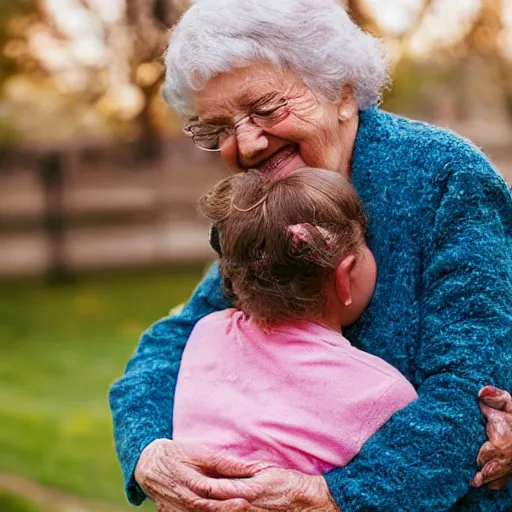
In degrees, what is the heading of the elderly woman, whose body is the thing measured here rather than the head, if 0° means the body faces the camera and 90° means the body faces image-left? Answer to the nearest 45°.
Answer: approximately 45°

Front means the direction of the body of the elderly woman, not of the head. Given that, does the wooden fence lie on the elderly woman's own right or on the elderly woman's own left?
on the elderly woman's own right
